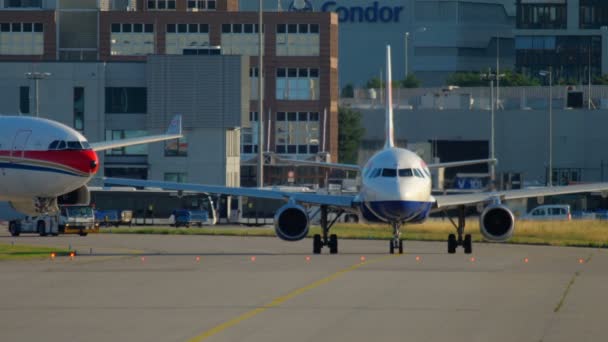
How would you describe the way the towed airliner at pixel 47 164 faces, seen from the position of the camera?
facing the viewer and to the right of the viewer
